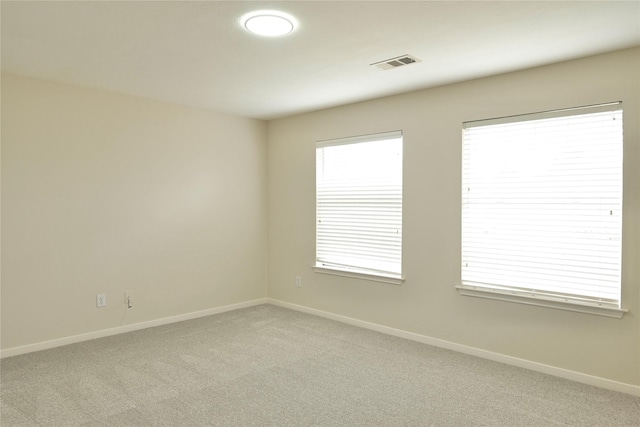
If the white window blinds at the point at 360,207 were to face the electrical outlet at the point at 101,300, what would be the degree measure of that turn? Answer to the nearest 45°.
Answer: approximately 45° to its right

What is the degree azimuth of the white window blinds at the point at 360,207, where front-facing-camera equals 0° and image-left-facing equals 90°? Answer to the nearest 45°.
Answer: approximately 45°

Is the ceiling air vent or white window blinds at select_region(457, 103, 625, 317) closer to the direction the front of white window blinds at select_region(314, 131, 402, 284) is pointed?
the ceiling air vent

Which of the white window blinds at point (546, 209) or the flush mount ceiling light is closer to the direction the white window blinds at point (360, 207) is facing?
the flush mount ceiling light

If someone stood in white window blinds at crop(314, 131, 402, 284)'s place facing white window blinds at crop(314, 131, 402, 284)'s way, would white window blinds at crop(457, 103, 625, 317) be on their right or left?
on their left

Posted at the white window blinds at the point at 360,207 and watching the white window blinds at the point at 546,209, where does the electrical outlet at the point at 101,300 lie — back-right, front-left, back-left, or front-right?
back-right

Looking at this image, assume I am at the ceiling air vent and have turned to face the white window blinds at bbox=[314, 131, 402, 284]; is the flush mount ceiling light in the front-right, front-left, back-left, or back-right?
back-left

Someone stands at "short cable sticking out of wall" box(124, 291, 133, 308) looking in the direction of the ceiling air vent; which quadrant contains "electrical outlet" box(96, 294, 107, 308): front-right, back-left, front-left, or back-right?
back-right
